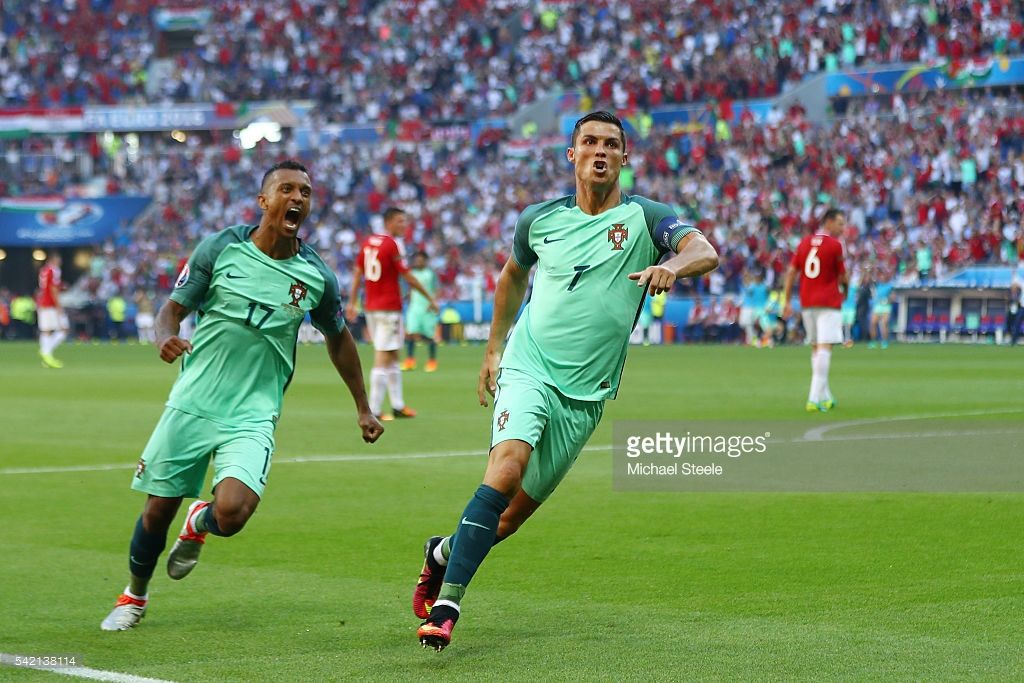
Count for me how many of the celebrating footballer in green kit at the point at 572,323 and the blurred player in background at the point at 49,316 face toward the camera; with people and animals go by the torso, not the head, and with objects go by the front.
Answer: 1

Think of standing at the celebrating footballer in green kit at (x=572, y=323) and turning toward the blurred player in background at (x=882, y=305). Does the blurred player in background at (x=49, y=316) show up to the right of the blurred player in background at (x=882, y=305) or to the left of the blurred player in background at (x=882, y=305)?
left

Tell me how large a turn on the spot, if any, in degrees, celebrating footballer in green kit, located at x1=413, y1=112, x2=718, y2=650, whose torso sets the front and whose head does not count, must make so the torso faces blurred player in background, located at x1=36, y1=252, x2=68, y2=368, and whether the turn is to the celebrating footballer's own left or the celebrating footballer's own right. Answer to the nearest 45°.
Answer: approximately 135° to the celebrating footballer's own right

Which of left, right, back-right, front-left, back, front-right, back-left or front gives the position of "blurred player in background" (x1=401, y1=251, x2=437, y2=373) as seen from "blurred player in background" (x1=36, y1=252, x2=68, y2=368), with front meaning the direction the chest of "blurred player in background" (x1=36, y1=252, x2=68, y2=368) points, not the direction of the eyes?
front-right

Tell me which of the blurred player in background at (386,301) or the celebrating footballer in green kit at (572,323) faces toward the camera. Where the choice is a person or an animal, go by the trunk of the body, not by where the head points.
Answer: the celebrating footballer in green kit

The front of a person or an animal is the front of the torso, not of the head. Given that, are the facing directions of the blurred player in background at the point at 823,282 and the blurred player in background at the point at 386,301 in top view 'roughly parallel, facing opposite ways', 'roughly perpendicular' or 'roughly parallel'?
roughly parallel

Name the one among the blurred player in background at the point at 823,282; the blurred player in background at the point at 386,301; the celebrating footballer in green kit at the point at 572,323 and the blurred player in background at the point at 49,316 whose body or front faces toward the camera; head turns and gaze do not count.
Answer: the celebrating footballer in green kit

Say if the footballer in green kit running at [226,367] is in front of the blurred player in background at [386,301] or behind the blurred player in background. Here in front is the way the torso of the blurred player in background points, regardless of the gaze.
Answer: behind

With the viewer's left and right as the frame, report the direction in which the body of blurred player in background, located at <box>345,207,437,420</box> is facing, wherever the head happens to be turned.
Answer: facing away from the viewer and to the right of the viewer

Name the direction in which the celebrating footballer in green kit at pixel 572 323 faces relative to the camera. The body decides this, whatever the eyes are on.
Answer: toward the camera

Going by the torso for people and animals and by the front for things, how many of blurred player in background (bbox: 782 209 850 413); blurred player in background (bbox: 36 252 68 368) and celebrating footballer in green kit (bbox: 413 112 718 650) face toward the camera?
1

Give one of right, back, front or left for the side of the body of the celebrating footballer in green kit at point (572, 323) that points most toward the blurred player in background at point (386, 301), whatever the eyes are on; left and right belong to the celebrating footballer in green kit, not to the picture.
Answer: back
